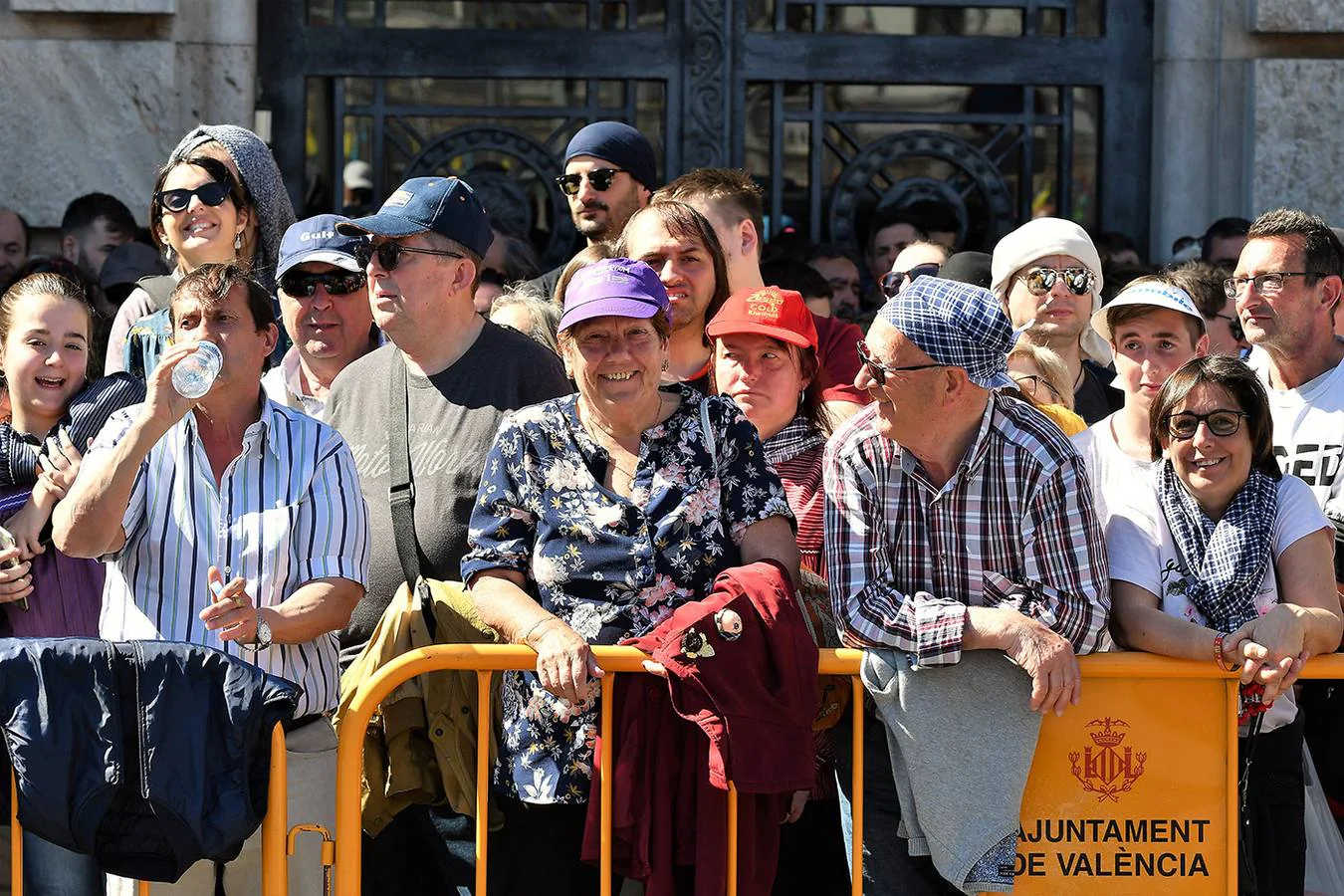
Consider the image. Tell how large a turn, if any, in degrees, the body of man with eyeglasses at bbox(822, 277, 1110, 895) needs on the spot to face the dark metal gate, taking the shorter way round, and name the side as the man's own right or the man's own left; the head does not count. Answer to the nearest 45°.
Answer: approximately 135° to the man's own right

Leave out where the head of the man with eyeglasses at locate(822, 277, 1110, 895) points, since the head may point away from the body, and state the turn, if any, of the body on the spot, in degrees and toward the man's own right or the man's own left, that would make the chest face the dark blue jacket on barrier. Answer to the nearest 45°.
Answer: approximately 45° to the man's own right

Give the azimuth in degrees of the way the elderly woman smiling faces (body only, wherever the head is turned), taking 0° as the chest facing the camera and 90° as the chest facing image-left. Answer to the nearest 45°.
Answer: approximately 0°

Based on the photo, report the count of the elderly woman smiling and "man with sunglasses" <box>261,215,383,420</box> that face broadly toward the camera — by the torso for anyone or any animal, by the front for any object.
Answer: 2

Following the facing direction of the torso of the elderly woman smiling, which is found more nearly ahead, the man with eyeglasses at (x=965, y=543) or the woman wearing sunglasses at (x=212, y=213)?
the man with eyeglasses

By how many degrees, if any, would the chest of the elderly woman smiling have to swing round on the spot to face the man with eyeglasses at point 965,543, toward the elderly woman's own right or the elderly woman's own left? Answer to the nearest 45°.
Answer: approximately 90° to the elderly woman's own left
